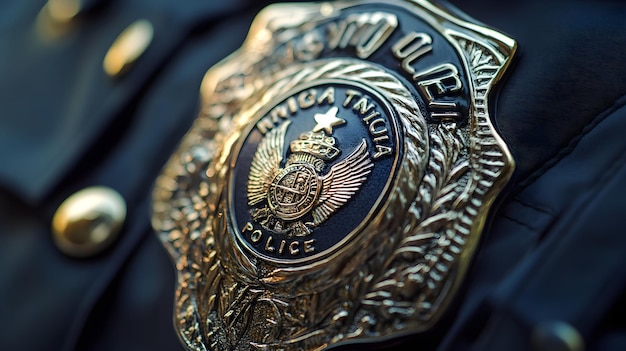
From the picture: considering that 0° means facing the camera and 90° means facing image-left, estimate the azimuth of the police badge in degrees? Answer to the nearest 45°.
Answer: approximately 45°
